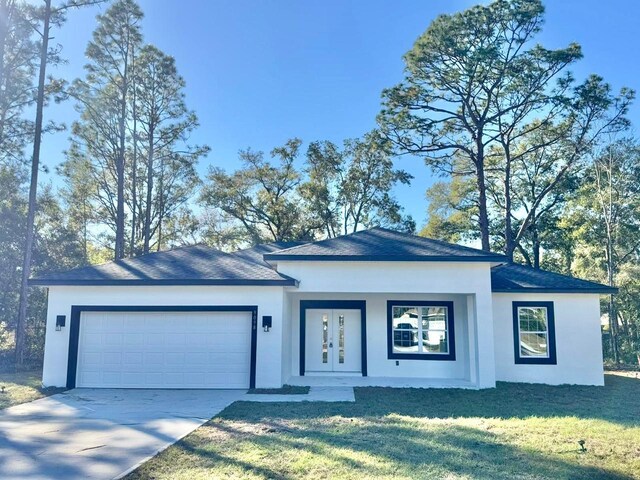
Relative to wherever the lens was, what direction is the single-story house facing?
facing the viewer
